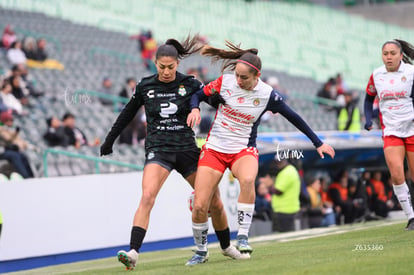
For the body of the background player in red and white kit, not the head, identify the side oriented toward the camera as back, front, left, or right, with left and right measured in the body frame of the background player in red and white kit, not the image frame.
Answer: front

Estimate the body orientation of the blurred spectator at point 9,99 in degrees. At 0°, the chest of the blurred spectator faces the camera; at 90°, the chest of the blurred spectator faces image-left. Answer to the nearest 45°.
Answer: approximately 315°

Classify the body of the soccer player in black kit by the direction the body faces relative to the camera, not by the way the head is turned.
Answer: toward the camera

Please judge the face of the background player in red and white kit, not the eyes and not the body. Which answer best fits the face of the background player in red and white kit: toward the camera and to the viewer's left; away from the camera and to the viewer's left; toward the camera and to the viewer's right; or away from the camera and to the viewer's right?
toward the camera and to the viewer's left

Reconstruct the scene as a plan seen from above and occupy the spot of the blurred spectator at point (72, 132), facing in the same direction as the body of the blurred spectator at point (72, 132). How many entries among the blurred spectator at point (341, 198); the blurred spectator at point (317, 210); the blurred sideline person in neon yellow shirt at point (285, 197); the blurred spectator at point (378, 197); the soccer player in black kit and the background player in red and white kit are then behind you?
0

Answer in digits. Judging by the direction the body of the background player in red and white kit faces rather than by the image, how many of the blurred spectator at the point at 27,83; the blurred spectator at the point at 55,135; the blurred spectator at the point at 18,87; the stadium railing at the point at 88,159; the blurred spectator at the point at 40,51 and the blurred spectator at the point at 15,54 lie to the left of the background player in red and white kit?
0

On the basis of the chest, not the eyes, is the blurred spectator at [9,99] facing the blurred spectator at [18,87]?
no

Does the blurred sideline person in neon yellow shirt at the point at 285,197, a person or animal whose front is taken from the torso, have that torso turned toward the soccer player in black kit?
no

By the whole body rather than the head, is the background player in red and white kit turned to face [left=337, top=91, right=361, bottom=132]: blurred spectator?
no

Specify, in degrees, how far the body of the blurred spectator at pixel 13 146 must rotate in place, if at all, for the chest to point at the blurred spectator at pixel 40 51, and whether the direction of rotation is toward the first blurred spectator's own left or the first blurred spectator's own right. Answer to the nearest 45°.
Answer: approximately 135° to the first blurred spectator's own left

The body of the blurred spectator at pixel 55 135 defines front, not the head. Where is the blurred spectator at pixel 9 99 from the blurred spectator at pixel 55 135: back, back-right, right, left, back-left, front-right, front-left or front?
back

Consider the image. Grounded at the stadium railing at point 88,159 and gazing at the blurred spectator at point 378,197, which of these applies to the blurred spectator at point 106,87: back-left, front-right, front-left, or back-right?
front-left

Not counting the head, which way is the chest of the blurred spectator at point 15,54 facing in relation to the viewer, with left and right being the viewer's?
facing the viewer and to the right of the viewer
